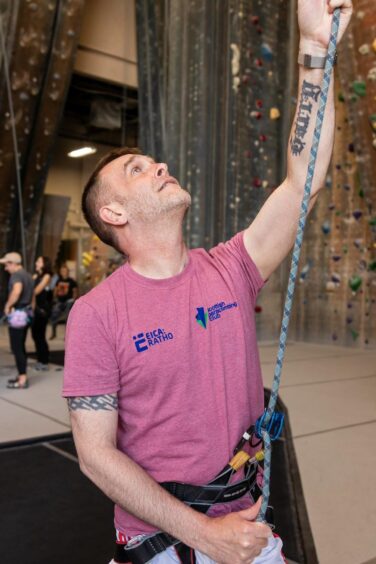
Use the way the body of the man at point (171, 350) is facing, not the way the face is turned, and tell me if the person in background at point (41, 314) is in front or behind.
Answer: behind

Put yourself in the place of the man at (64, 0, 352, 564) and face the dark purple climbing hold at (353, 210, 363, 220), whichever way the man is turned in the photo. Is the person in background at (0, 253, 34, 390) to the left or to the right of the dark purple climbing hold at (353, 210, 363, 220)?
left

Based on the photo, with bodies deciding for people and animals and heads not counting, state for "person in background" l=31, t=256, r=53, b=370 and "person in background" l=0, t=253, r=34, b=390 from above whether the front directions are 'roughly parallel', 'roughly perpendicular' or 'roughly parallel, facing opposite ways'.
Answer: roughly parallel

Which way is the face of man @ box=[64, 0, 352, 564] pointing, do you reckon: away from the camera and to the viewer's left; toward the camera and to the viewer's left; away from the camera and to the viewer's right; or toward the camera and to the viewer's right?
toward the camera and to the viewer's right
